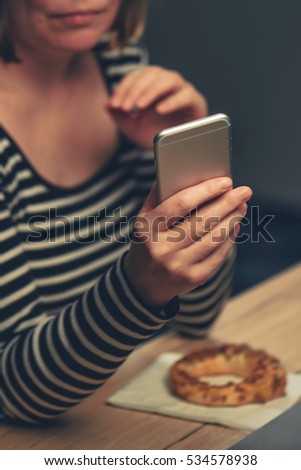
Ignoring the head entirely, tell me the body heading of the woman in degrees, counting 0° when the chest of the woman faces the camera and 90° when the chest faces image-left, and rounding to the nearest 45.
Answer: approximately 315°
